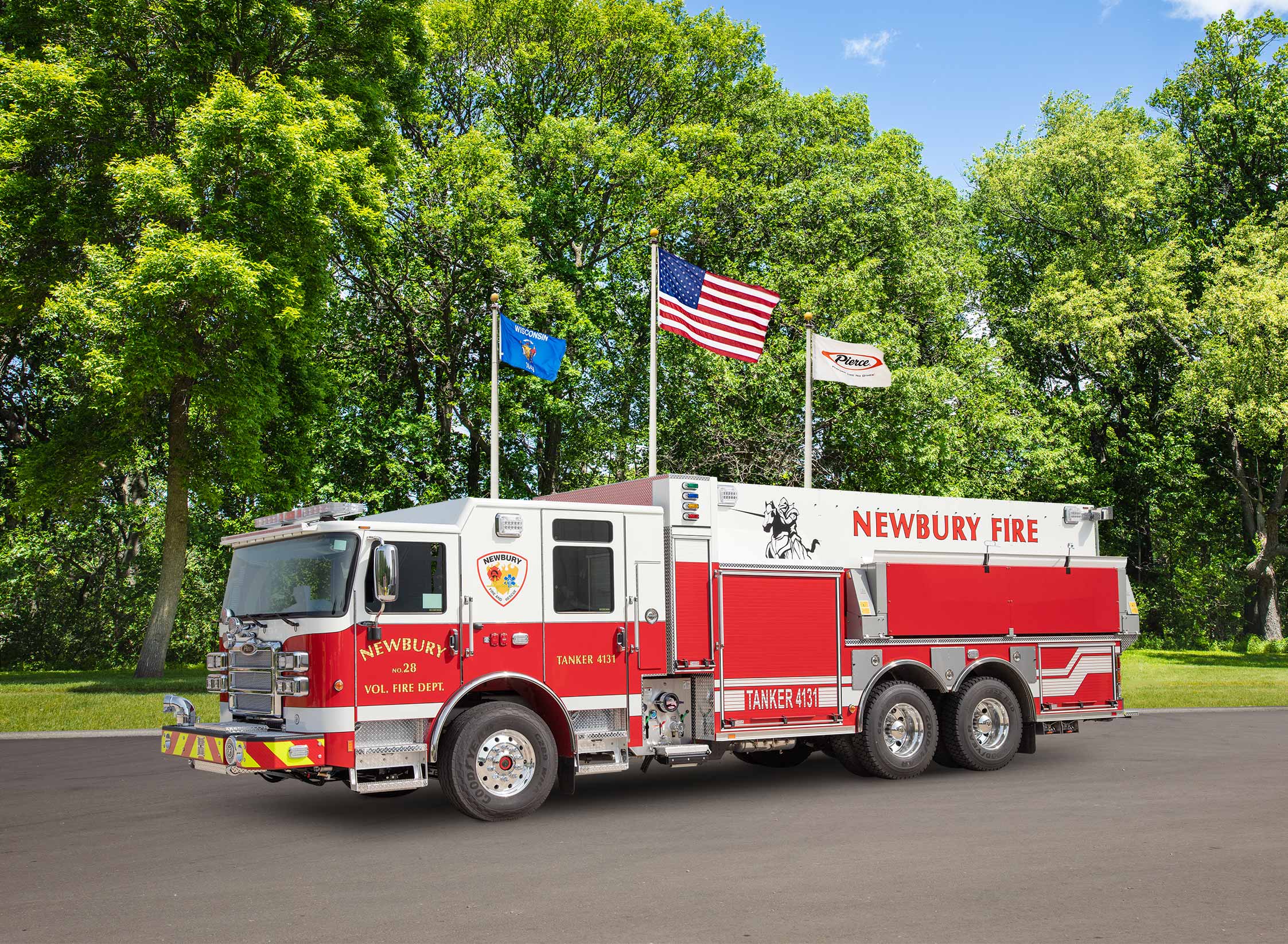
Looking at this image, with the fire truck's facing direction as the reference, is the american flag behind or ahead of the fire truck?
behind

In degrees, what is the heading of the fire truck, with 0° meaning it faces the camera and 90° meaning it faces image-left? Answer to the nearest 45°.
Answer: approximately 45°

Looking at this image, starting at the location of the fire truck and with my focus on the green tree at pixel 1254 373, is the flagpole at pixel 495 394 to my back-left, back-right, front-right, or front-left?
front-left

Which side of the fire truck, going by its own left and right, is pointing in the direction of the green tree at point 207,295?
right

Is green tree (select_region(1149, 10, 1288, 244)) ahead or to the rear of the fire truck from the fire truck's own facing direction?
to the rear

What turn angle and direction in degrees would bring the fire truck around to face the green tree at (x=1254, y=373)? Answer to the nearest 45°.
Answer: approximately 180°

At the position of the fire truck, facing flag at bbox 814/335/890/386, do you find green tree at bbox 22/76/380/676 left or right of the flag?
left

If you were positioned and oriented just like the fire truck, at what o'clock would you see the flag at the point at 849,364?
The flag is roughly at 5 o'clock from the fire truck.

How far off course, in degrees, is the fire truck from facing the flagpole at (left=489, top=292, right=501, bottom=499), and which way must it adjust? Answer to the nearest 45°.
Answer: approximately 135° to its right
